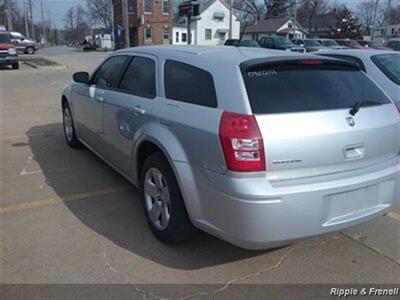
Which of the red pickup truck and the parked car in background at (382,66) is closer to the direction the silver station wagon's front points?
the red pickup truck

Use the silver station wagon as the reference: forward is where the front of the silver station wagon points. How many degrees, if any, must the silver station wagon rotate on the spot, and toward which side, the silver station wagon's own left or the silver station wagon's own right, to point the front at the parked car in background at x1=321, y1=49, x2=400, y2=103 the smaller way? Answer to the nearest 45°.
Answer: approximately 90° to the silver station wagon's own right

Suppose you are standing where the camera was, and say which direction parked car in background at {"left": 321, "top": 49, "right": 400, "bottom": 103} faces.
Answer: facing away from the viewer and to the left of the viewer

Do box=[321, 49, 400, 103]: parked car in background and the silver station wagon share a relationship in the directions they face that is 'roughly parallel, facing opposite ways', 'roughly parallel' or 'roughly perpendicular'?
roughly parallel

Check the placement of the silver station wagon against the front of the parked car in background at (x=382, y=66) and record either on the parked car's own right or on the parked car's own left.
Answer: on the parked car's own left

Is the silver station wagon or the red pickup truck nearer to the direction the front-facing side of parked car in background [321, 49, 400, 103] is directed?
the red pickup truck

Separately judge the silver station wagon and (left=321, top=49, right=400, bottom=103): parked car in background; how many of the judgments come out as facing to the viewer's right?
0

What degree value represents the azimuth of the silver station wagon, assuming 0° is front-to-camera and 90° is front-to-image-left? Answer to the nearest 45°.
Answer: approximately 135°
